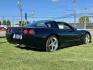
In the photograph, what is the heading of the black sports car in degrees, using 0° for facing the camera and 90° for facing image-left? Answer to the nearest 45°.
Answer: approximately 225°
